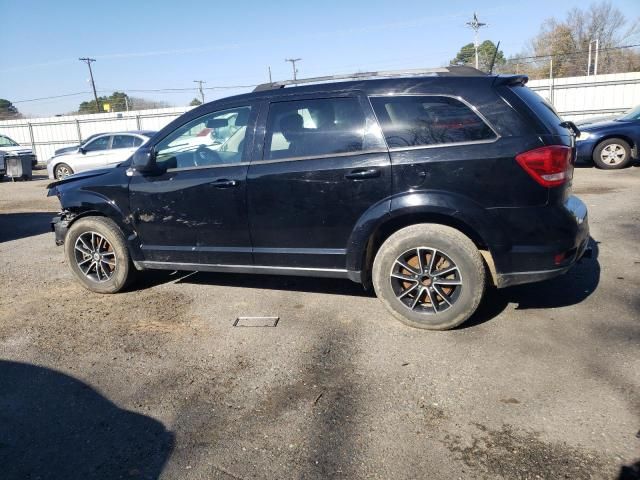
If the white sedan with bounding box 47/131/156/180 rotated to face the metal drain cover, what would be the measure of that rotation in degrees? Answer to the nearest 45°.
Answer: approximately 90° to its left

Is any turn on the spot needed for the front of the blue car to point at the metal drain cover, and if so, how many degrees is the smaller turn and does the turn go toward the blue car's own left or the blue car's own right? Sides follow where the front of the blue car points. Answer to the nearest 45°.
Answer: approximately 90° to the blue car's own left

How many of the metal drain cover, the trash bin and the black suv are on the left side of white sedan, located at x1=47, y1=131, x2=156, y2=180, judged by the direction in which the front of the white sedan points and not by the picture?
2

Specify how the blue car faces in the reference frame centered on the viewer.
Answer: facing to the left of the viewer

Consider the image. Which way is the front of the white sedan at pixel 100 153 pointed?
to the viewer's left

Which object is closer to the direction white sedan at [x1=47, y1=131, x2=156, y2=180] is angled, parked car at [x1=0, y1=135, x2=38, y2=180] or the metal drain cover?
the parked car

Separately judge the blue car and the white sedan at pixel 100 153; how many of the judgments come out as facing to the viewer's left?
2

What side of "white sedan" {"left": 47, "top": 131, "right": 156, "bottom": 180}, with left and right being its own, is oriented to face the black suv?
left

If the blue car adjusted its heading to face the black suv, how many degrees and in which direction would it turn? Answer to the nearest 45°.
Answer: approximately 90° to its left
